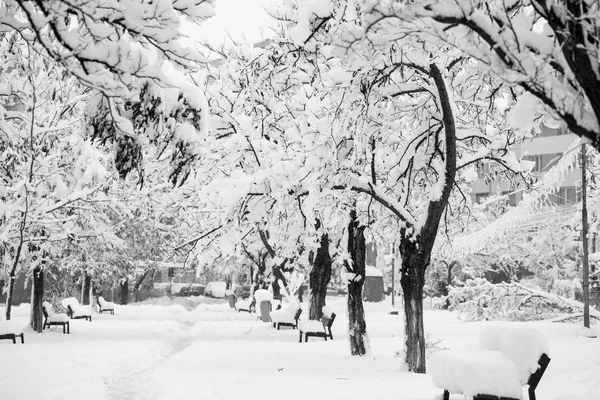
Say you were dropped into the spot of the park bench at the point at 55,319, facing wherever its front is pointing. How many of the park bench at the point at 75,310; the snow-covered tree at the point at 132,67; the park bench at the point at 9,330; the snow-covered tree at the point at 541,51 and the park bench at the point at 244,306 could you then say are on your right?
3

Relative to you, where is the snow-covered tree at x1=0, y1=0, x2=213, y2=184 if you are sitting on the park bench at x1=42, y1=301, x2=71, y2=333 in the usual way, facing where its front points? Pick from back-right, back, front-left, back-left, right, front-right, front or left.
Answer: right

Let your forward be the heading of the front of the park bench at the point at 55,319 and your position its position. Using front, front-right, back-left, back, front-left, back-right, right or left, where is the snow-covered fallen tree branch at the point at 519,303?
front

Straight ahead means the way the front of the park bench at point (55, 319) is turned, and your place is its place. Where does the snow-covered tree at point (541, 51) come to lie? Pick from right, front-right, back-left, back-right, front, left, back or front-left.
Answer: right

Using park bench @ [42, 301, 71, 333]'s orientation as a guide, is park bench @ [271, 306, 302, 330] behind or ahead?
ahead

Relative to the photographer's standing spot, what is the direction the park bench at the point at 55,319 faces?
facing to the right of the viewer

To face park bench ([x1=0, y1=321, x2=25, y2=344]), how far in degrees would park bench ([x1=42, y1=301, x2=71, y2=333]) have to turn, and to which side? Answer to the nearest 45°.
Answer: approximately 90° to its right

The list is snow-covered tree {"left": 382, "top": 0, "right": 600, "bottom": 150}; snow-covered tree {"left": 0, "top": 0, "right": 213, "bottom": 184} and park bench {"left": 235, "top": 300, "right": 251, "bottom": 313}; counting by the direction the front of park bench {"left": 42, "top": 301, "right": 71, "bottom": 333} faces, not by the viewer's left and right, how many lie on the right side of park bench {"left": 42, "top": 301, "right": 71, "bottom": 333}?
2

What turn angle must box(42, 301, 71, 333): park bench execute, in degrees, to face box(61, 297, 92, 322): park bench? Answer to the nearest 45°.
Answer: approximately 90° to its left

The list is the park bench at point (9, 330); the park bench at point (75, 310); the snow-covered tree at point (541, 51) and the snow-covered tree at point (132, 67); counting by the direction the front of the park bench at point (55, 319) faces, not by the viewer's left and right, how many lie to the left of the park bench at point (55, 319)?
1

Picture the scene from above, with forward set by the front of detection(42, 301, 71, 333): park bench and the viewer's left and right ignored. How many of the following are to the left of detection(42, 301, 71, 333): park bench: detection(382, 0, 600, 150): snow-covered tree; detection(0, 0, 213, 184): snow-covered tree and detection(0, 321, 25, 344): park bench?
0
